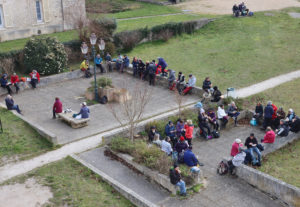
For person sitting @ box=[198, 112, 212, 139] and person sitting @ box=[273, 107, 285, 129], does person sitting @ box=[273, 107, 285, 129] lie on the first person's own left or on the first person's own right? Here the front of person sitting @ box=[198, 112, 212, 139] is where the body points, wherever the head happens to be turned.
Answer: on the first person's own left

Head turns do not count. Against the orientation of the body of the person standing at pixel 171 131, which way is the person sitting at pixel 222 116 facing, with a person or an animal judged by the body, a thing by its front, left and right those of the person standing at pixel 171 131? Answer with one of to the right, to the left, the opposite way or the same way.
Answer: the same way

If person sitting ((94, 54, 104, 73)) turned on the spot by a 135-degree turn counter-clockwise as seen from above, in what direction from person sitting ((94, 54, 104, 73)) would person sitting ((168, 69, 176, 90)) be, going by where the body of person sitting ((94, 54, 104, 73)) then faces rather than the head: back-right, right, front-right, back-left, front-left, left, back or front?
back-right

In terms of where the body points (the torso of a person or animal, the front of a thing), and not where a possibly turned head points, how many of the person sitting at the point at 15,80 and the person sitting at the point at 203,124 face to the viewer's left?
0

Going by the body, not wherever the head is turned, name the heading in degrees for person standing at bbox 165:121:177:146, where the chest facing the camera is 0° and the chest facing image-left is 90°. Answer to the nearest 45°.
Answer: approximately 315°

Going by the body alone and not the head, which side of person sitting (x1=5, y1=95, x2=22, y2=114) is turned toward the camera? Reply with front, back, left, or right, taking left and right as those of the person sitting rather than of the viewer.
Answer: right

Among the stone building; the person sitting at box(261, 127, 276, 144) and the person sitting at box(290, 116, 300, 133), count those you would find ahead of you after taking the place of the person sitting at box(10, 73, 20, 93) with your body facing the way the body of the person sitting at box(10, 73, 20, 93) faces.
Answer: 2

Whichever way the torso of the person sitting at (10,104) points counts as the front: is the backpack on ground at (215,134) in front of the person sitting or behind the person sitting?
in front

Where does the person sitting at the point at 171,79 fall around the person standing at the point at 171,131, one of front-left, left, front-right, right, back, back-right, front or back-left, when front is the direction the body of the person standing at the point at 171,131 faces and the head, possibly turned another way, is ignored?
back-left

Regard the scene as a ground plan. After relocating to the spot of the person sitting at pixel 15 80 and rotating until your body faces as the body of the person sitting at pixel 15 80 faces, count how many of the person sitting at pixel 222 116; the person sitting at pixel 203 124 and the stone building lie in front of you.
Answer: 2

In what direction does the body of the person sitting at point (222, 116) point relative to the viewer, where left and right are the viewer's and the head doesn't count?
facing the viewer and to the right of the viewer

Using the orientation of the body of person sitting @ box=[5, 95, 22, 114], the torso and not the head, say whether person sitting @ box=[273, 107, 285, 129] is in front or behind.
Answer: in front

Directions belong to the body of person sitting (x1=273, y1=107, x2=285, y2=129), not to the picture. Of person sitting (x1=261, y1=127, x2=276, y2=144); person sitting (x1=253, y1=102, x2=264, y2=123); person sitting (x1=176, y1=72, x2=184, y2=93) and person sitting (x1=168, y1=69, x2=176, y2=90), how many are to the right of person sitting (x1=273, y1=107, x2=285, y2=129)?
3

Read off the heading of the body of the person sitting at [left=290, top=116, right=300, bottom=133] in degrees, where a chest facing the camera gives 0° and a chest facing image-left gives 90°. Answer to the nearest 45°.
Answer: approximately 90°

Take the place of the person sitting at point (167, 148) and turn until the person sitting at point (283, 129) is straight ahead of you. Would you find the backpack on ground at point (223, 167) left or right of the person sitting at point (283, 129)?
right

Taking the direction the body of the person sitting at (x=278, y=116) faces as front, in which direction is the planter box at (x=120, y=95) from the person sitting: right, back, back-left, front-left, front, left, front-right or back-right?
front-right

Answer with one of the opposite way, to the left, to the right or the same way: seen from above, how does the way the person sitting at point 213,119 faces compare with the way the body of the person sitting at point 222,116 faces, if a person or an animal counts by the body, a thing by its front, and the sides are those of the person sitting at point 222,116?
the same way

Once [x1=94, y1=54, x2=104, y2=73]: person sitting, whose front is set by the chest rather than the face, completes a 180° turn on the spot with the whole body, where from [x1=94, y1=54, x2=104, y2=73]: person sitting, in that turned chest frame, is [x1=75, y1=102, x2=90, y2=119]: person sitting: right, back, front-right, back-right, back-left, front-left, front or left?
back-left
